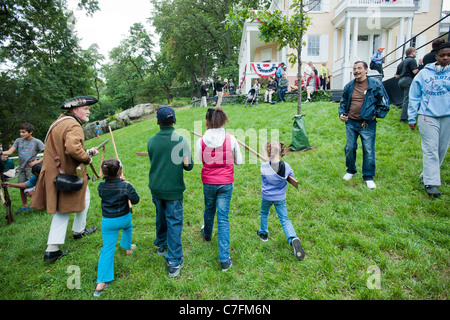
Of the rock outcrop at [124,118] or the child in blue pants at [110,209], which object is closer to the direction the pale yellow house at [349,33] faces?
the child in blue pants

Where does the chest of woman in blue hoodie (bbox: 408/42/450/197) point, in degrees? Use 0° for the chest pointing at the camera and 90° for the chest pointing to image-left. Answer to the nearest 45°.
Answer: approximately 0°

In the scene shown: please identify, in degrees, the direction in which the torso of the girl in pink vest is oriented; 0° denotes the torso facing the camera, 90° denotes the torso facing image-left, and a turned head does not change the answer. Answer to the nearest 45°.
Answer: approximately 180°

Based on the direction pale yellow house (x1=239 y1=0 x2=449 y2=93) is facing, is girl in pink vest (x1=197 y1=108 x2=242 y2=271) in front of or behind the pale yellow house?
in front

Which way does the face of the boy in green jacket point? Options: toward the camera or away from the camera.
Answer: away from the camera

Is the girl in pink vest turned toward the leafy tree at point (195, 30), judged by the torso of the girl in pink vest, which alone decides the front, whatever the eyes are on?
yes

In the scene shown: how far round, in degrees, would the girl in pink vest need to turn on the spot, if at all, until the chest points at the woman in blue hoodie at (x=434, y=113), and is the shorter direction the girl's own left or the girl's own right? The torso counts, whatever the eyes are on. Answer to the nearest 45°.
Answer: approximately 90° to the girl's own right

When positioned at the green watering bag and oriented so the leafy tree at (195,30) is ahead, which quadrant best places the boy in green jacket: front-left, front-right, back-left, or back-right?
back-left

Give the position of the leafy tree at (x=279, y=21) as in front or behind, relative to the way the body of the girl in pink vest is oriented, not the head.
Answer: in front

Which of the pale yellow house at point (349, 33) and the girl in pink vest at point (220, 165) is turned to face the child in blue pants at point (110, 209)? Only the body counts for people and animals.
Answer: the pale yellow house

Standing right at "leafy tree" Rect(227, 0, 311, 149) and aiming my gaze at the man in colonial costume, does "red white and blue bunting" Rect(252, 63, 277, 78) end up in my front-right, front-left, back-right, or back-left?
back-right

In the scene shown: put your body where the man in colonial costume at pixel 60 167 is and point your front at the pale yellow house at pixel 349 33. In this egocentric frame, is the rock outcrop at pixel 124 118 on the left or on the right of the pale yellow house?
left

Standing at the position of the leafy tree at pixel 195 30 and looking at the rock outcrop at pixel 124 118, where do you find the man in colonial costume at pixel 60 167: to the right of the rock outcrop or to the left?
left

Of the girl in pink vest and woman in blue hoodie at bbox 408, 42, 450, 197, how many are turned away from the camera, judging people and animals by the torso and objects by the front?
1
